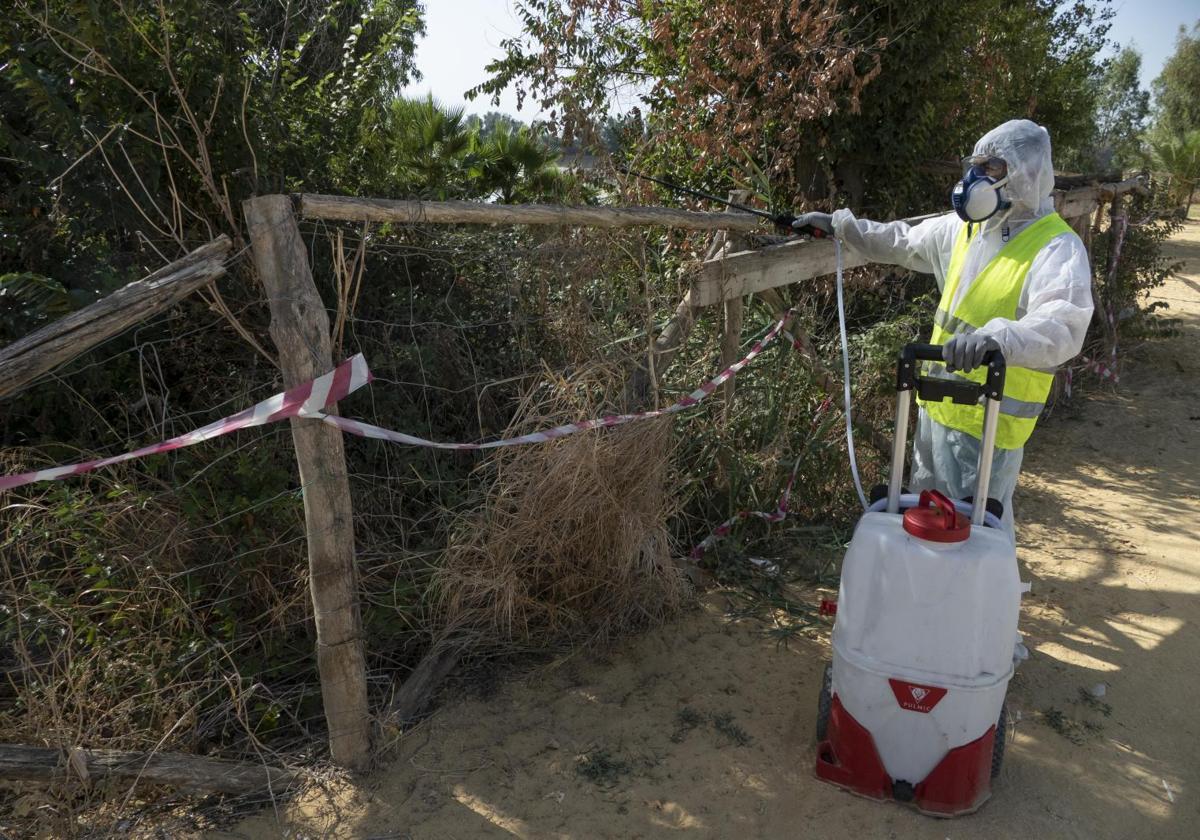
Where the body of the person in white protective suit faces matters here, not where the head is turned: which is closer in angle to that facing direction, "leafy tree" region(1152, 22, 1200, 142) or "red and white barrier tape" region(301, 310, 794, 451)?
the red and white barrier tape

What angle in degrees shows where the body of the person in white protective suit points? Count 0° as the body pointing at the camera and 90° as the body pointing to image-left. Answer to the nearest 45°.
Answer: approximately 45°

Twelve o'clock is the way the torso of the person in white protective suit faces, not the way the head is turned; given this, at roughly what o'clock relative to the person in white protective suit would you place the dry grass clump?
The dry grass clump is roughly at 1 o'clock from the person in white protective suit.

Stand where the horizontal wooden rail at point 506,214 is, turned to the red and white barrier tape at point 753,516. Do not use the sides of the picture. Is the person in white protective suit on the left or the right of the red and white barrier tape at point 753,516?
right

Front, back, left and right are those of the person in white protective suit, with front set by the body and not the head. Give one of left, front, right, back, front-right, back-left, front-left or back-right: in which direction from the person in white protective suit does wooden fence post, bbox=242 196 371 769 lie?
front

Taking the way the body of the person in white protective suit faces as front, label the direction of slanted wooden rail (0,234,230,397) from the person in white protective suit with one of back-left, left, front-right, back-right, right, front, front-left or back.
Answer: front

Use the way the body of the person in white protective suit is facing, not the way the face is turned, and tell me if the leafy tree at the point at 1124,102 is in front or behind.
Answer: behind

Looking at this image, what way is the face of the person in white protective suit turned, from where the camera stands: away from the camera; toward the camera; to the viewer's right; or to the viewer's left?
to the viewer's left

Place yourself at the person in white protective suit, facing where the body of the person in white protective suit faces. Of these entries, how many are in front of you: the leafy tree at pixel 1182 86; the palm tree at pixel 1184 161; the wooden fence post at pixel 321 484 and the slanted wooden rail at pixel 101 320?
2

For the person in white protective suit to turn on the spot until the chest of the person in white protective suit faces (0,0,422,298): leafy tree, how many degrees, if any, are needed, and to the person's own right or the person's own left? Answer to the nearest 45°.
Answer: approximately 45° to the person's own right

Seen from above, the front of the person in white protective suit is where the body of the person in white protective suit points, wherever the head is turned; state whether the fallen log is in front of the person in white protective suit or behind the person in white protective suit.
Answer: in front
